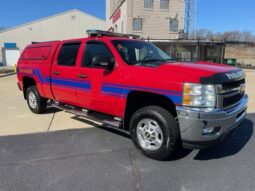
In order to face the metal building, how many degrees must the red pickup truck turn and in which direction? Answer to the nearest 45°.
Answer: approximately 135° to its left

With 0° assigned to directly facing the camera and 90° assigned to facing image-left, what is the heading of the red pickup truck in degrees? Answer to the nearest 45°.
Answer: approximately 315°
